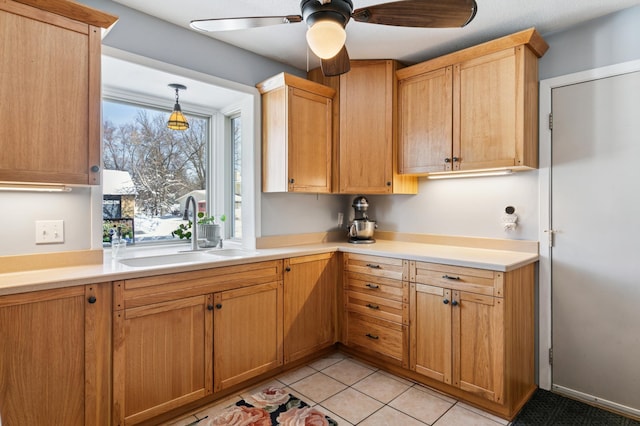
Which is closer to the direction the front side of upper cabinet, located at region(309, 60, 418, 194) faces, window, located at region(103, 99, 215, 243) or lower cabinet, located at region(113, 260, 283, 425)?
the lower cabinet

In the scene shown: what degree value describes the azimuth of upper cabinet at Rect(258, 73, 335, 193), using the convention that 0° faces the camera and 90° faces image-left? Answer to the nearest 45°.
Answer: approximately 315°

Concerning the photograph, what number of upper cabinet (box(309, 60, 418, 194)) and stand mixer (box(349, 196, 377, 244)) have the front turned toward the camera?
2

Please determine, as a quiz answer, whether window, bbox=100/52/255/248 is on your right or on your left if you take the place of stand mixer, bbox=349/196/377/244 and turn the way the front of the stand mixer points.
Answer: on your right

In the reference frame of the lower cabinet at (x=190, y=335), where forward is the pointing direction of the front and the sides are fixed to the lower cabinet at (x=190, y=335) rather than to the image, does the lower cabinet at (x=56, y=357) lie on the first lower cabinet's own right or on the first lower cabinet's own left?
on the first lower cabinet's own right
